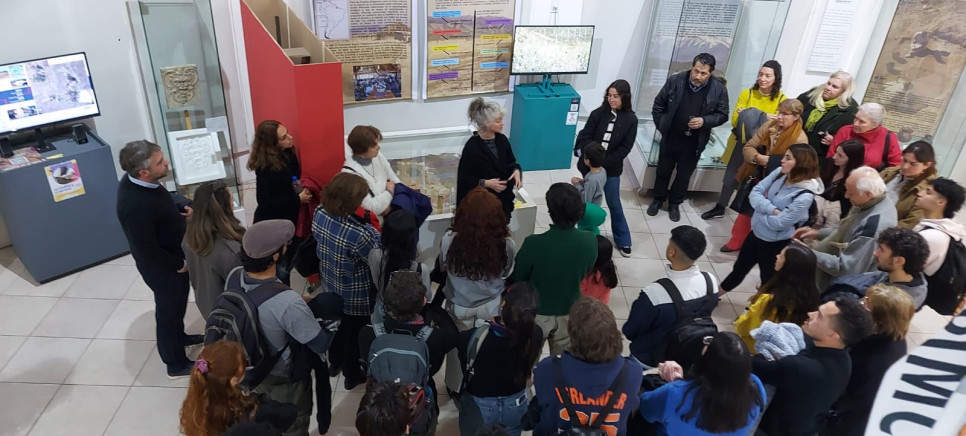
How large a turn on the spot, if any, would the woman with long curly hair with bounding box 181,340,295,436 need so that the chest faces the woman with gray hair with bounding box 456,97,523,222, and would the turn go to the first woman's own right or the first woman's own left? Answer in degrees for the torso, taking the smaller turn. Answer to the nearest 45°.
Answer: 0° — they already face them

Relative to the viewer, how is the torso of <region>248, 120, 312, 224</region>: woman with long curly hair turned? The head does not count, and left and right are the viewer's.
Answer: facing to the right of the viewer

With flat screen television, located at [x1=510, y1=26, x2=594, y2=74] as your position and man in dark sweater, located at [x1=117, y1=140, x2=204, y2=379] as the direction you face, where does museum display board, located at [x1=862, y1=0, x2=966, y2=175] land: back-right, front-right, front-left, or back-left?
back-left

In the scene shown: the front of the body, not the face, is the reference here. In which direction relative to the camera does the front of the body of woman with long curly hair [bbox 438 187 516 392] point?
away from the camera

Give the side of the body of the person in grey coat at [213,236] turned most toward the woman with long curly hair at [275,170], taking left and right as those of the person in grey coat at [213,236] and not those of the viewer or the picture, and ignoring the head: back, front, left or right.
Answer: front

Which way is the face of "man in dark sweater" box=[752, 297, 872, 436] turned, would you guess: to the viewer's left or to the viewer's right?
to the viewer's left

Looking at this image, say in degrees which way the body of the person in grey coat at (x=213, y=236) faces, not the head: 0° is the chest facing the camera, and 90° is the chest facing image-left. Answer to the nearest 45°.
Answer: approximately 225°

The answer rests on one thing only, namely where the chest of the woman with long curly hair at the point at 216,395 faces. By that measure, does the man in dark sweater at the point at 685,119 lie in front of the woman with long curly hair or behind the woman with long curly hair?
in front

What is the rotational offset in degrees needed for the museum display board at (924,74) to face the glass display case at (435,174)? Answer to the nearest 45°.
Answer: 0° — it already faces it

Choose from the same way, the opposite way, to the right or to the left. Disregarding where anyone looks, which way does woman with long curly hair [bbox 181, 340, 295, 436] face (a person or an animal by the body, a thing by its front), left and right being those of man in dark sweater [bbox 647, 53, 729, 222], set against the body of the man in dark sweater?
the opposite way

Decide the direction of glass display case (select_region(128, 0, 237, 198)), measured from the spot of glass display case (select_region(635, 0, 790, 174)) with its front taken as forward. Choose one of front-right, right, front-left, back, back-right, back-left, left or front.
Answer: front-right

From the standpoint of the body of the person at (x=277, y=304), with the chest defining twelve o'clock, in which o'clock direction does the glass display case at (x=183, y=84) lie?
The glass display case is roughly at 10 o'clock from the person.
